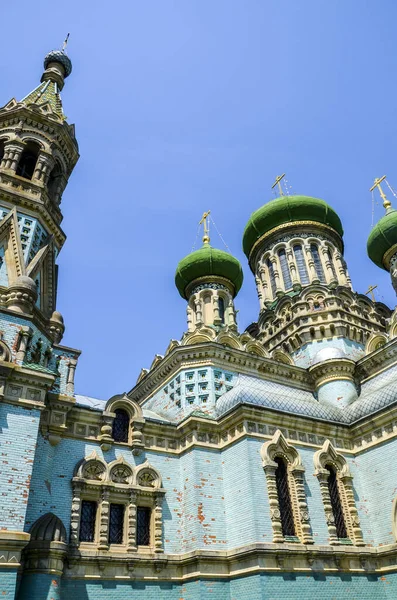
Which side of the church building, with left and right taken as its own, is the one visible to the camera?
left
